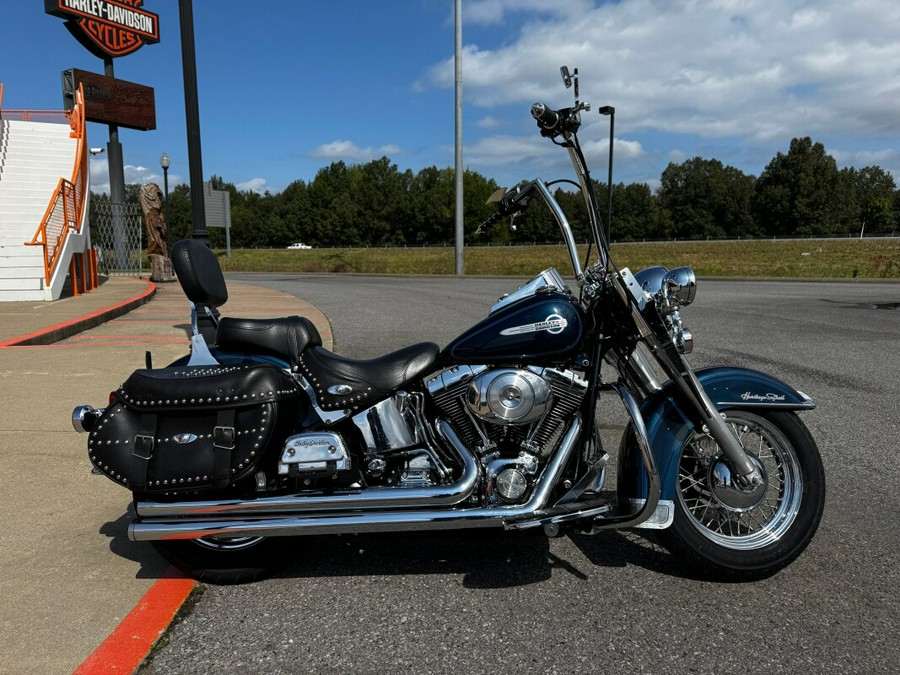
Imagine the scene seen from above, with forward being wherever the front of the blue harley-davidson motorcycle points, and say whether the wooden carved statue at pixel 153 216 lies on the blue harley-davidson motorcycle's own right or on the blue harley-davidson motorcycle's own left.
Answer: on the blue harley-davidson motorcycle's own left

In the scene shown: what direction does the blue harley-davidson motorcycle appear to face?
to the viewer's right

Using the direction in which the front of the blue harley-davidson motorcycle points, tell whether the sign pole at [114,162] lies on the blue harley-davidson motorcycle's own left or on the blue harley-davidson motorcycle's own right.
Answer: on the blue harley-davidson motorcycle's own left

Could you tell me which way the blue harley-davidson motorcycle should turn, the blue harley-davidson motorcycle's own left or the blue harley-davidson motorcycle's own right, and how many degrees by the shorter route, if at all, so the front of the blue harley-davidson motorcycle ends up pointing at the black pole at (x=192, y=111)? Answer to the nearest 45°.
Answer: approximately 135° to the blue harley-davidson motorcycle's own left

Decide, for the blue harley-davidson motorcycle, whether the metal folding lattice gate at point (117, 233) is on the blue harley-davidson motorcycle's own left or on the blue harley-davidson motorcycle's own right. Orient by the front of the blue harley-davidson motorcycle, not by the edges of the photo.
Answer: on the blue harley-davidson motorcycle's own left

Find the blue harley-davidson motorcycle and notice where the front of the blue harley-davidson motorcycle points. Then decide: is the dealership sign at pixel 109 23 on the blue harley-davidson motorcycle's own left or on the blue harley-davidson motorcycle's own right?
on the blue harley-davidson motorcycle's own left
